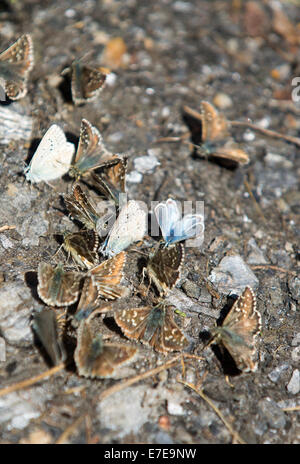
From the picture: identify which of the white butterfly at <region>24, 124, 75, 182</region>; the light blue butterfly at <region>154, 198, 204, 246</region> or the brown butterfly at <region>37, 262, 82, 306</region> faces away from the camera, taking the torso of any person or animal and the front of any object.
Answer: the brown butterfly

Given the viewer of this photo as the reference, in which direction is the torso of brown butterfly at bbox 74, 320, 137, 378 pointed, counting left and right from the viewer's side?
facing away from the viewer and to the right of the viewer

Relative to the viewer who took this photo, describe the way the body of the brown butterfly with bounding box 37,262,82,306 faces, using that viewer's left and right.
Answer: facing away from the viewer

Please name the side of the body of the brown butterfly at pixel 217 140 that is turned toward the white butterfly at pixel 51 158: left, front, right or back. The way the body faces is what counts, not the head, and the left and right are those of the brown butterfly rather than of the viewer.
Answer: front

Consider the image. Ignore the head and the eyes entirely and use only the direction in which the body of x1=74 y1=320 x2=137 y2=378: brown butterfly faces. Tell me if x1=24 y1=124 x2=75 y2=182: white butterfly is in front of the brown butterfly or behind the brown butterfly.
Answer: in front
